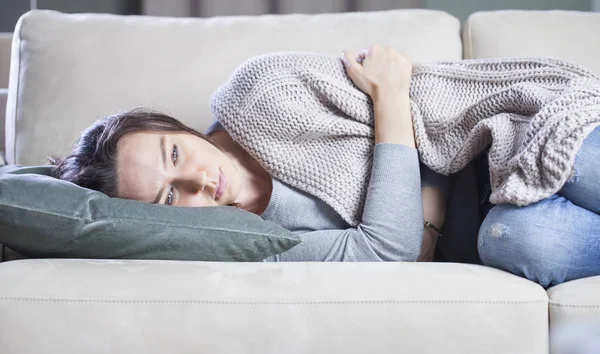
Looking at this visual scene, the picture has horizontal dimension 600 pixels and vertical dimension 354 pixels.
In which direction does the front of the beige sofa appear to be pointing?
toward the camera
